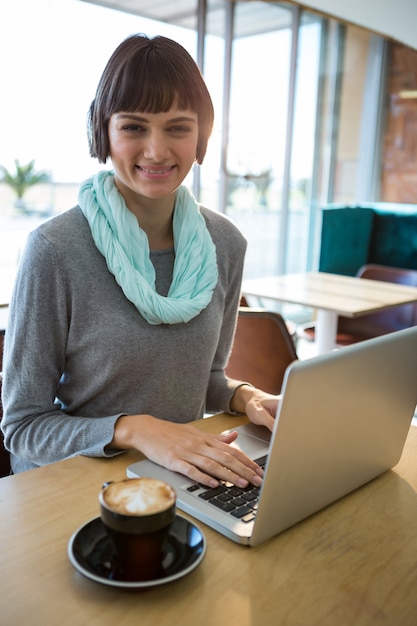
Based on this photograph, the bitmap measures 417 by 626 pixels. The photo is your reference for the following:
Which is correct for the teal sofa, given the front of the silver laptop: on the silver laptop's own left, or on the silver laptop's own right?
on the silver laptop's own right

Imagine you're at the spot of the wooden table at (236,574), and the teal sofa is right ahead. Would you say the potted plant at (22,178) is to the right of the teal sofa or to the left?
left

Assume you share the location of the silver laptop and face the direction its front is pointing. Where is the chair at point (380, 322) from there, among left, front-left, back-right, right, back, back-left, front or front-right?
front-right

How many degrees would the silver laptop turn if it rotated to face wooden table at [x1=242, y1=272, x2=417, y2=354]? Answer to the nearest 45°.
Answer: approximately 45° to its right

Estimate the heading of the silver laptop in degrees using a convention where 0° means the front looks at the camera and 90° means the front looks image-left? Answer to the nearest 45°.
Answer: approximately 135°
